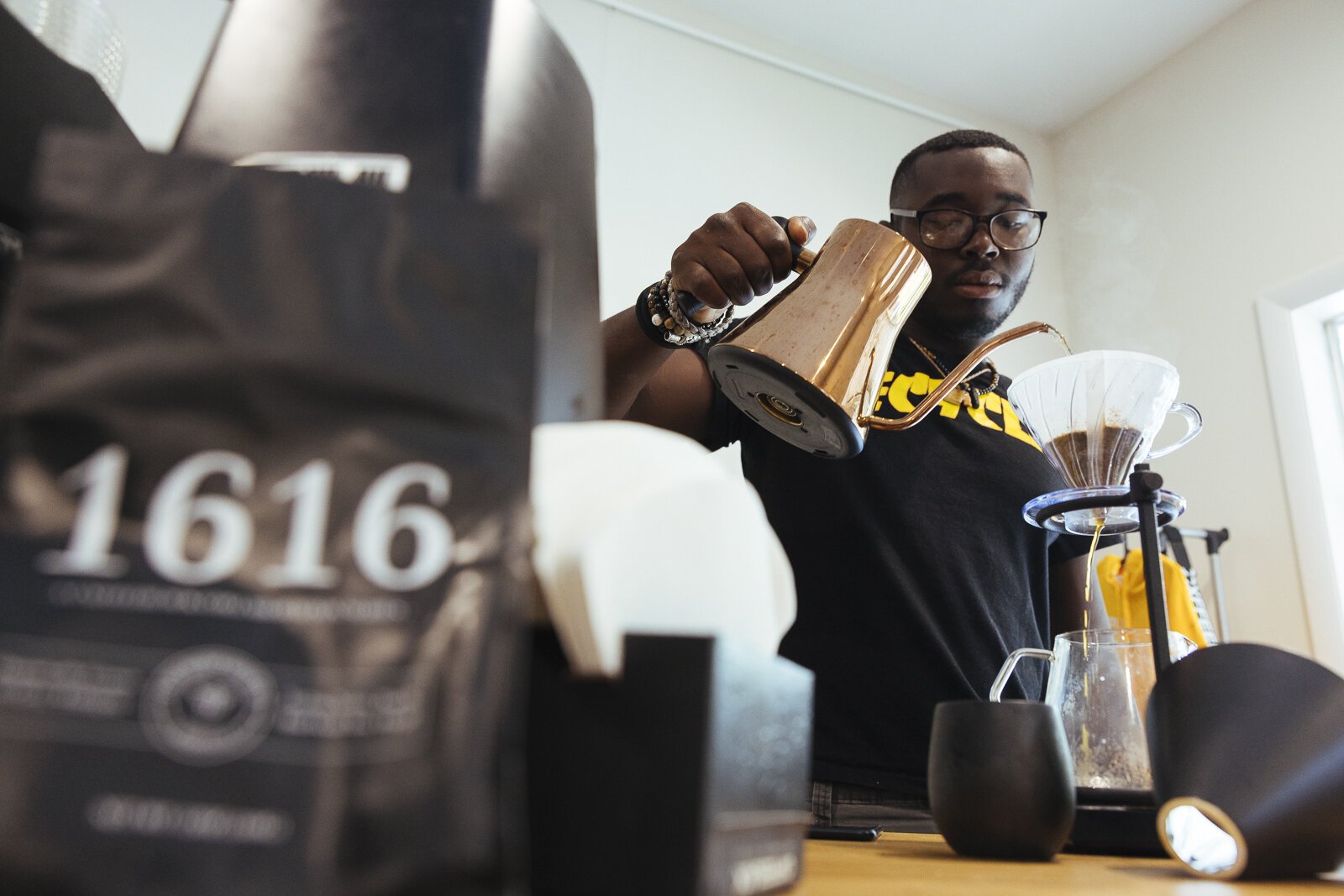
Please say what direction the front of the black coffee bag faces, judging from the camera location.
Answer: facing the viewer

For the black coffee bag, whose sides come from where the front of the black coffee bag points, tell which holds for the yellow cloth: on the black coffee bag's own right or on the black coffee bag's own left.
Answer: on the black coffee bag's own left

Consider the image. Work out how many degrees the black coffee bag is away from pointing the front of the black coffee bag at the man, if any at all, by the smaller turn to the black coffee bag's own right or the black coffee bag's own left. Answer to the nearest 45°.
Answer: approximately 135° to the black coffee bag's own left

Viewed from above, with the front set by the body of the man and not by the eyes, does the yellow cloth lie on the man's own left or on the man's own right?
on the man's own left

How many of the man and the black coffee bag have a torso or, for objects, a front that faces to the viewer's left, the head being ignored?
0

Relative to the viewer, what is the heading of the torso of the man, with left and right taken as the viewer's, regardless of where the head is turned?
facing the viewer and to the right of the viewer

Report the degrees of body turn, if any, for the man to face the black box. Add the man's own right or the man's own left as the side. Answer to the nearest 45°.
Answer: approximately 45° to the man's own right
